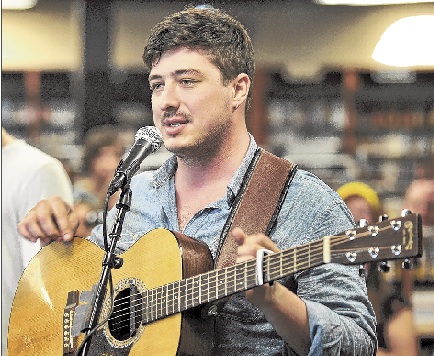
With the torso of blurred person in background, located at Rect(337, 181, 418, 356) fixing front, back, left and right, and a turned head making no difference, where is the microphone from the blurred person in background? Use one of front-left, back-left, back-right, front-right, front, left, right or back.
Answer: front

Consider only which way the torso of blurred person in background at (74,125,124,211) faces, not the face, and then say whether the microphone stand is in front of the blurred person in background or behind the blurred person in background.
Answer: in front

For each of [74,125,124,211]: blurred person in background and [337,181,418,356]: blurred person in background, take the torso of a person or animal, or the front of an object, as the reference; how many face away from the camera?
0

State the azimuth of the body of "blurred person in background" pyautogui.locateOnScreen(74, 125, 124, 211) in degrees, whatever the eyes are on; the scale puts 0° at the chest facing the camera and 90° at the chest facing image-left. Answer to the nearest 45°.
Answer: approximately 315°

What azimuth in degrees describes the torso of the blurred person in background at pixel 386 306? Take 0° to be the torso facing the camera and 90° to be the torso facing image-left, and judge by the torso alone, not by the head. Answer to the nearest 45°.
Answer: approximately 45°

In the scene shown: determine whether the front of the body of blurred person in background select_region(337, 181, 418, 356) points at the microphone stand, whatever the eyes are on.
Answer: yes
